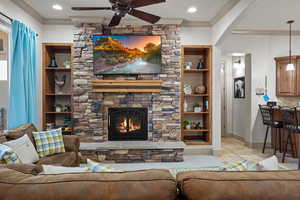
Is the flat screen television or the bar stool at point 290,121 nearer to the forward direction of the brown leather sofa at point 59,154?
the bar stool

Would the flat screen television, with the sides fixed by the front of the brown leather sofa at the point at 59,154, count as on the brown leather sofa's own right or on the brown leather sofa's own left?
on the brown leather sofa's own left

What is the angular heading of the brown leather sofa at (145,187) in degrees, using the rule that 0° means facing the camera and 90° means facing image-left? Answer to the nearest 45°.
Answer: approximately 180°

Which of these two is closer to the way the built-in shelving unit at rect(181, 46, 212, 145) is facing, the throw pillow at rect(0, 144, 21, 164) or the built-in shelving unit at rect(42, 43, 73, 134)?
the throw pillow

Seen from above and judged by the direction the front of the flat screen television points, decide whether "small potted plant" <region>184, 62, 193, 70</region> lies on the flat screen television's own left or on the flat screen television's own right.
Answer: on the flat screen television's own left

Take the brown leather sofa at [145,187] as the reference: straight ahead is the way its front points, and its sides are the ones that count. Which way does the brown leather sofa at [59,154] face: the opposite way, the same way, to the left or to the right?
to the right

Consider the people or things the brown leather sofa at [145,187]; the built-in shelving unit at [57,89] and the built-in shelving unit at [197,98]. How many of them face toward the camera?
2

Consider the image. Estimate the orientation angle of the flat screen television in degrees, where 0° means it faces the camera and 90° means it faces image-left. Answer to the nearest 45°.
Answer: approximately 0°

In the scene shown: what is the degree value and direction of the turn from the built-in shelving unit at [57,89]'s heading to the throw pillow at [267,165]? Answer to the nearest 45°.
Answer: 0° — it already faces it

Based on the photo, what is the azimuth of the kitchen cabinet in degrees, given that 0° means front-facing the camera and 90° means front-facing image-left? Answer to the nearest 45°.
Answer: approximately 0°

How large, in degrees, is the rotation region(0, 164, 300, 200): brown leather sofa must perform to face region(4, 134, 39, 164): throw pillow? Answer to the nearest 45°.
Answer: approximately 45° to its left
